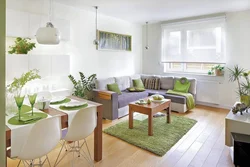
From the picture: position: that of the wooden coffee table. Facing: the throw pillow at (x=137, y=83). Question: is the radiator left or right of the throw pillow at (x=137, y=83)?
right

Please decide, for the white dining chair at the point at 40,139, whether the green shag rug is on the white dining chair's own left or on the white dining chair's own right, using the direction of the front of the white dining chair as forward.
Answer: on the white dining chair's own right

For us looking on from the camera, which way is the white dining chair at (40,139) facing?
facing away from the viewer and to the left of the viewer

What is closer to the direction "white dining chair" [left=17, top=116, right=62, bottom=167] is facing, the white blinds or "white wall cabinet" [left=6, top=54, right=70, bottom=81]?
the white wall cabinet

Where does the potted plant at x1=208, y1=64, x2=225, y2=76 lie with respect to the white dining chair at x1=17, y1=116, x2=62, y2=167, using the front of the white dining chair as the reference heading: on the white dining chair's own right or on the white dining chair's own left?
on the white dining chair's own right

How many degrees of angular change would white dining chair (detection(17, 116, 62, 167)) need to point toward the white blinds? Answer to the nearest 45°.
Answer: approximately 90° to its right

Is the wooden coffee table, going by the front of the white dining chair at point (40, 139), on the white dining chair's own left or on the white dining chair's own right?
on the white dining chair's own right

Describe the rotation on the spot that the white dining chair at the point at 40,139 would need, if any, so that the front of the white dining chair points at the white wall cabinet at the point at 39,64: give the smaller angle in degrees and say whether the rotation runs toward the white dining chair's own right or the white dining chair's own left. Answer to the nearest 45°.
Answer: approximately 45° to the white dining chair's own right

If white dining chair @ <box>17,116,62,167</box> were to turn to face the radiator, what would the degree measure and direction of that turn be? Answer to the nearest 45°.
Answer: approximately 90° to its right

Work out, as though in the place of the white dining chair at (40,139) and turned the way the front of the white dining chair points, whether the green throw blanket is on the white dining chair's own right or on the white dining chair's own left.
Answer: on the white dining chair's own right
